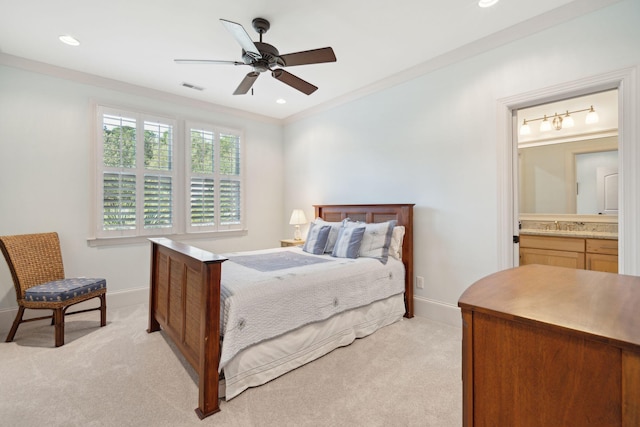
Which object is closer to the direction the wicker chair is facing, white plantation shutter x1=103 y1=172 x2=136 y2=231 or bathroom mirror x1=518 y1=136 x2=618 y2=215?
the bathroom mirror

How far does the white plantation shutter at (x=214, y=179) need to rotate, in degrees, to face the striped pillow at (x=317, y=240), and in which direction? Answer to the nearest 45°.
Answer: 0° — it already faces it

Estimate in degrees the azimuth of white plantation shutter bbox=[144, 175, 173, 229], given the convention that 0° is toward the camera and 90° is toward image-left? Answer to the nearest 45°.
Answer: approximately 315°

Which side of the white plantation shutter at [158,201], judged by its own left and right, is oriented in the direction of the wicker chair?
right

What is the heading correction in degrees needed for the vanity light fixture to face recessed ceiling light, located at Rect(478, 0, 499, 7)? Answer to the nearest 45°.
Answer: approximately 45° to its left

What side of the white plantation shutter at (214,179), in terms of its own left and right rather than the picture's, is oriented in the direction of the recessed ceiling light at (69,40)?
right

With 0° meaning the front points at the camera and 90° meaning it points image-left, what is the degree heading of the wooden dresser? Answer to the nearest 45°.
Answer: approximately 135°

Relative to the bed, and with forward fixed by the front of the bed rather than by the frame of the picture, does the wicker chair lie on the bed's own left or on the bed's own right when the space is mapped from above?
on the bed's own right

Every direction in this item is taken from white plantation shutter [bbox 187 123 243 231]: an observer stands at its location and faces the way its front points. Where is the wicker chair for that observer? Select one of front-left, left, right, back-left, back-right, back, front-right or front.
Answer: right
